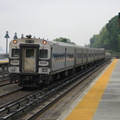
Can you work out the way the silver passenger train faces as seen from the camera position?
facing the viewer and to the left of the viewer
